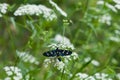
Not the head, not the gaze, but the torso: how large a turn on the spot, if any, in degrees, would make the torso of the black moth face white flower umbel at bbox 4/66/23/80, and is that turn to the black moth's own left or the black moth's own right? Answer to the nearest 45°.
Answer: approximately 90° to the black moth's own left

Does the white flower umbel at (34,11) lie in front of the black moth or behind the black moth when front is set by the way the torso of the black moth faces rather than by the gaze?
in front

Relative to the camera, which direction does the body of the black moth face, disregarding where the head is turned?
away from the camera

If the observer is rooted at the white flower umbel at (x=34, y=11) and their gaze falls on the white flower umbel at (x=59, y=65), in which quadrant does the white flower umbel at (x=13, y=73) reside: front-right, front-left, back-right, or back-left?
front-right
